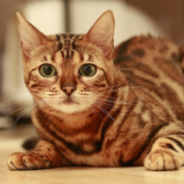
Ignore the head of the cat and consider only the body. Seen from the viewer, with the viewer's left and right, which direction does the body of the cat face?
facing the viewer and to the left of the viewer
